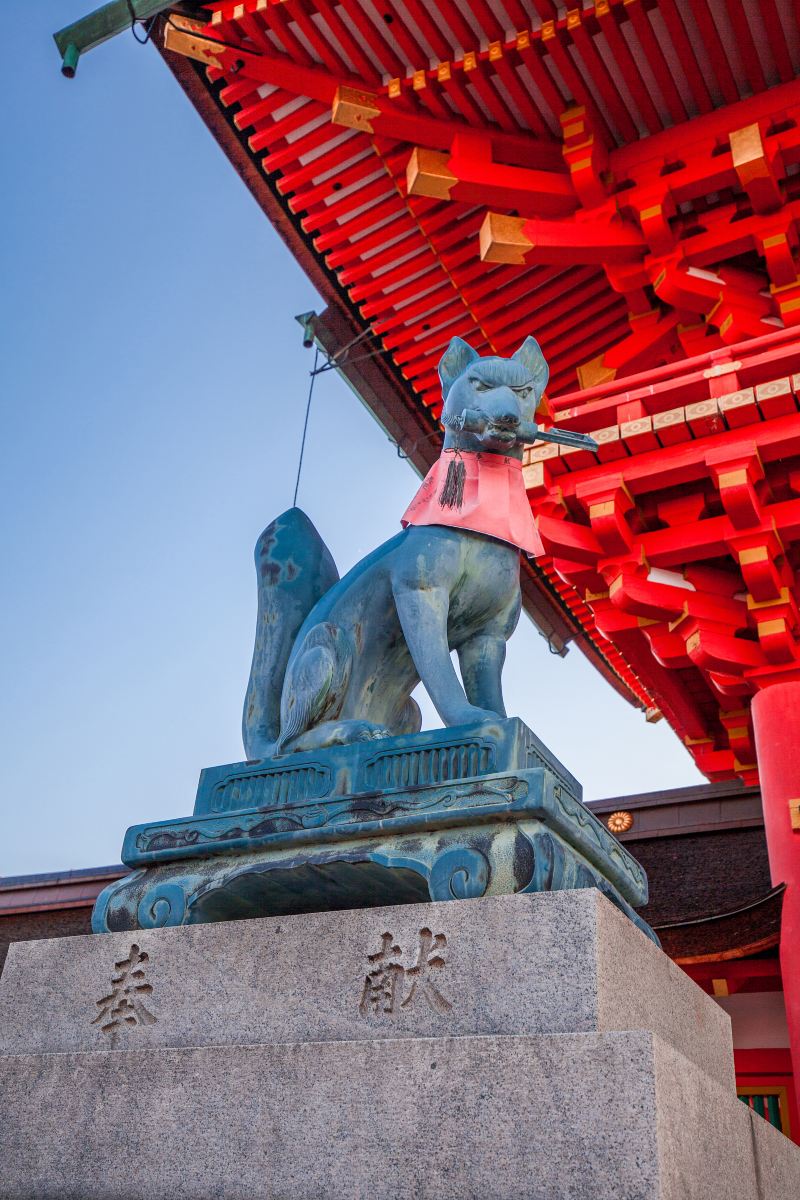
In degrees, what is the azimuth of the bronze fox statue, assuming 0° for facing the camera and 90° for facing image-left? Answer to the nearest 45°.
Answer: approximately 315°

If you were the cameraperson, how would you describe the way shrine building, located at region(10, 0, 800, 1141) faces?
facing the viewer and to the left of the viewer

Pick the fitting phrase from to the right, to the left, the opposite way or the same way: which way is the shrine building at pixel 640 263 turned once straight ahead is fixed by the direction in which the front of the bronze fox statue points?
to the right

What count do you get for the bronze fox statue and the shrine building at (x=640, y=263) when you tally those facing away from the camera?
0
